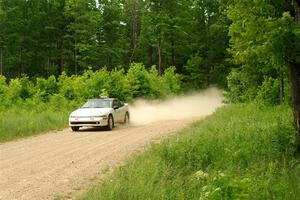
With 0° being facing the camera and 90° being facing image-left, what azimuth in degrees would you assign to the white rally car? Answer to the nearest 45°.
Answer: approximately 45°
